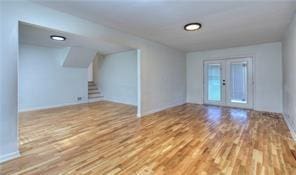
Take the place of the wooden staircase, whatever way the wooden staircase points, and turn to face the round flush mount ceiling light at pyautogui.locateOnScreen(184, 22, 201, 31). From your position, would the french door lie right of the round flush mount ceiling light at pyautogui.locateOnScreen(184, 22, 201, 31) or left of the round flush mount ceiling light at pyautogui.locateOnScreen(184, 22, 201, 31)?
left

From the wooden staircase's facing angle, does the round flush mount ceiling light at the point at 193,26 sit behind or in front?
in front

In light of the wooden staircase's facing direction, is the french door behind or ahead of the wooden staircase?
ahead
